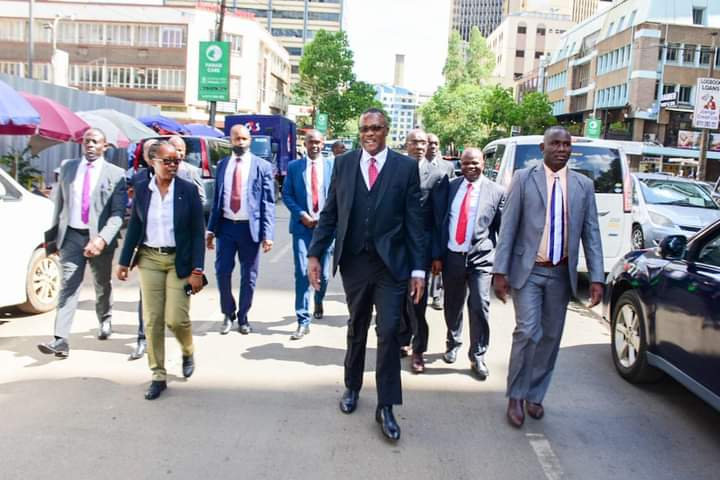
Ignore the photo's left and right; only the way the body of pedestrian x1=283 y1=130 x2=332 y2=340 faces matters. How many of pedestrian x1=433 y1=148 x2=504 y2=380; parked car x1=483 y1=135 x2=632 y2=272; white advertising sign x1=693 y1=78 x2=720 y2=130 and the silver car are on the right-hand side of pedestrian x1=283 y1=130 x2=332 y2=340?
0

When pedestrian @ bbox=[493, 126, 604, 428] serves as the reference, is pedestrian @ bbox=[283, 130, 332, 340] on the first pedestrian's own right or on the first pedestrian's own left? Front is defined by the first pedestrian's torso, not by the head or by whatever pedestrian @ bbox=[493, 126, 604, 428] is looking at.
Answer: on the first pedestrian's own right

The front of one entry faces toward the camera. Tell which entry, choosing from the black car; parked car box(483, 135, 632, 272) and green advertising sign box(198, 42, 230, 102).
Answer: the green advertising sign

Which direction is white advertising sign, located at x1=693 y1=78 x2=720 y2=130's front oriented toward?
toward the camera

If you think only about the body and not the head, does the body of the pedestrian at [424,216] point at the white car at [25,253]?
no

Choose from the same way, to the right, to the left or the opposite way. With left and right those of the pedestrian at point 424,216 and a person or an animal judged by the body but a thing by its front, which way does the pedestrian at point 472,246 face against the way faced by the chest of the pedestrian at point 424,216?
the same way

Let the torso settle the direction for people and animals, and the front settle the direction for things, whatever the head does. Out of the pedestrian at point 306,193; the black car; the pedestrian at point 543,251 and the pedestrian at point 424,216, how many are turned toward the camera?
3

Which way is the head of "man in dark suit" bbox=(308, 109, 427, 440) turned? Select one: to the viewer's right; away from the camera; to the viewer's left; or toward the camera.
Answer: toward the camera

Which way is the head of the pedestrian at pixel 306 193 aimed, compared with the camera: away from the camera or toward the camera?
toward the camera

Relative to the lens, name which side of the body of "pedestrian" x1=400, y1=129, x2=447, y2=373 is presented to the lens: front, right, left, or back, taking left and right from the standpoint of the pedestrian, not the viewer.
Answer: front

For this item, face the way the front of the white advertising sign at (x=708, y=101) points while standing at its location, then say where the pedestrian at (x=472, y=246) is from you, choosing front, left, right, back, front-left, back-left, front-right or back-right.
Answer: front

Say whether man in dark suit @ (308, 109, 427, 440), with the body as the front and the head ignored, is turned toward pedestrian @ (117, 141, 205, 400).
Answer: no

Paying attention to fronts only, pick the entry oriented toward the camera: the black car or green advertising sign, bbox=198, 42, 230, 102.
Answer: the green advertising sign

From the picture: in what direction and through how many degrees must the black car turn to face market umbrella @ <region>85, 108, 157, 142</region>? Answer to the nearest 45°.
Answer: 0° — it already faces it

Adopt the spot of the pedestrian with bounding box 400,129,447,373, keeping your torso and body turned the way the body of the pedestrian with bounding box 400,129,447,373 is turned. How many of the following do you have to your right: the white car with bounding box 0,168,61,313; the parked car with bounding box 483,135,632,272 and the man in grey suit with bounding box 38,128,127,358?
2

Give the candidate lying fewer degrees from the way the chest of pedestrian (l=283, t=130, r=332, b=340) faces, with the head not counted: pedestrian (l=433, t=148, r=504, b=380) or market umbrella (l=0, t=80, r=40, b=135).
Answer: the pedestrian

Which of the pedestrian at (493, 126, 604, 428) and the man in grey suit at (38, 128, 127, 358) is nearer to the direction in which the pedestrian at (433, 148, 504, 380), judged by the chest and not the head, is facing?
the pedestrian

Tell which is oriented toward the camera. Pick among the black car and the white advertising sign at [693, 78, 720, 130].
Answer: the white advertising sign

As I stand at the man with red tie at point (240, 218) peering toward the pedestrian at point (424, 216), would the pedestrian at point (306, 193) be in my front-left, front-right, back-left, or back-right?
front-left

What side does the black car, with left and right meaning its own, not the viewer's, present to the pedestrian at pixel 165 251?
left
